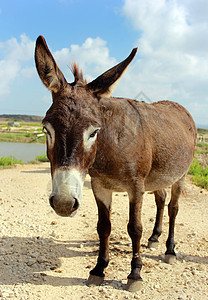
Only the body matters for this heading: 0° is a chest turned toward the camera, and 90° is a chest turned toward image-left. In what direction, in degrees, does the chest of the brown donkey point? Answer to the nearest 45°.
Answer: approximately 45°
